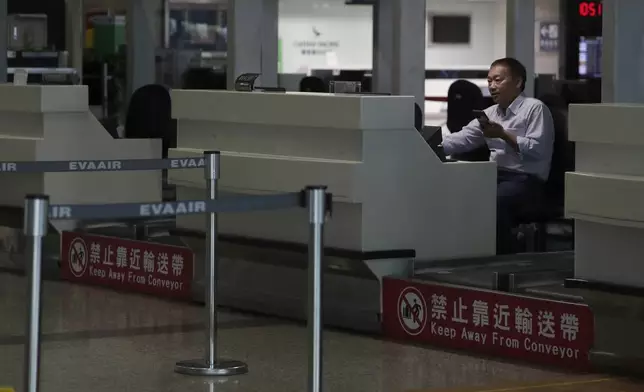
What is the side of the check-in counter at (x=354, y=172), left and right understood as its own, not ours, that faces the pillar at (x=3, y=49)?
right

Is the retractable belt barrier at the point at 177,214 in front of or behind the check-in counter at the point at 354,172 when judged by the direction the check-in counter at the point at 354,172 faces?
in front

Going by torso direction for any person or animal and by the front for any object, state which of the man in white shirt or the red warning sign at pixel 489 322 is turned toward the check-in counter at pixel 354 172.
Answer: the man in white shirt

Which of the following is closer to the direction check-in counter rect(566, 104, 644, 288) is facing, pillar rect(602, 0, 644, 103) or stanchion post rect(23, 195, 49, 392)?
the stanchion post

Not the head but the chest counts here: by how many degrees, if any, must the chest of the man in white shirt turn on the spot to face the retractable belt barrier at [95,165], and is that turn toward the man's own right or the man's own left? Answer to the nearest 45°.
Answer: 0° — they already face it

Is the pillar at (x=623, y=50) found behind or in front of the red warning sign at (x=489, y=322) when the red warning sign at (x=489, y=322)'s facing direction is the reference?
behind

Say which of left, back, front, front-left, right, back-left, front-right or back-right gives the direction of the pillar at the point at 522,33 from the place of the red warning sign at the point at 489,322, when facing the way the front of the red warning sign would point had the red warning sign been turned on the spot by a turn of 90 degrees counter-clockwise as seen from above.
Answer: back-left

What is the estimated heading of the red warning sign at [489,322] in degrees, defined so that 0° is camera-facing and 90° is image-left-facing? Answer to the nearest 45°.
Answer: approximately 45°

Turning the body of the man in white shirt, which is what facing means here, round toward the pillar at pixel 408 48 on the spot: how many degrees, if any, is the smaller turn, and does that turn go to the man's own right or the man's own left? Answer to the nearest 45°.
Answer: approximately 135° to the man's own right
